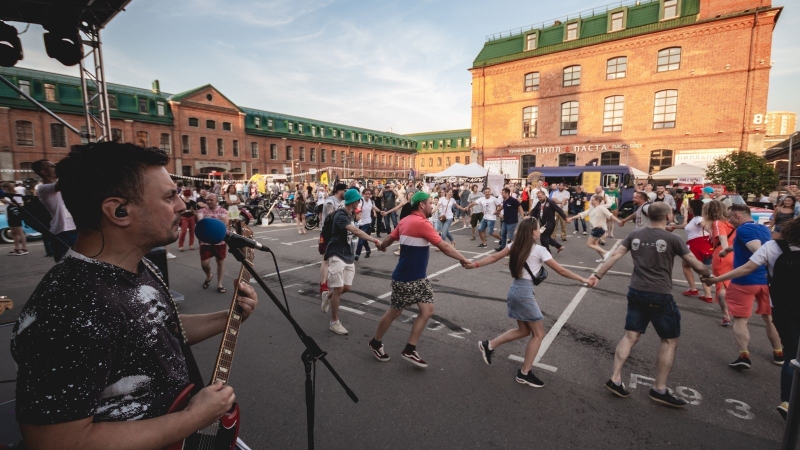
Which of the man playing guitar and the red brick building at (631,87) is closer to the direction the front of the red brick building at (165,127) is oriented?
the red brick building

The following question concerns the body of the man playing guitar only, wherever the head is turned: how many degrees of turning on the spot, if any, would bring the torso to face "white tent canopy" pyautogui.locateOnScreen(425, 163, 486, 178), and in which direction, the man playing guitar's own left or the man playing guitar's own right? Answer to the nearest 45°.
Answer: approximately 45° to the man playing guitar's own left

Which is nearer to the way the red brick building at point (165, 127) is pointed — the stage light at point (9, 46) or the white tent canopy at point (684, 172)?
the white tent canopy

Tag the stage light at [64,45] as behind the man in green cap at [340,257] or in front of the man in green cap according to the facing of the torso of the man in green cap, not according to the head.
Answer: behind

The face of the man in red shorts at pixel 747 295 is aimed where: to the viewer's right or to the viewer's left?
to the viewer's left

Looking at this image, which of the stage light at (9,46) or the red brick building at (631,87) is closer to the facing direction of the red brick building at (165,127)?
the red brick building

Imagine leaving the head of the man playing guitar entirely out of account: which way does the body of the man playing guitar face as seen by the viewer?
to the viewer's right

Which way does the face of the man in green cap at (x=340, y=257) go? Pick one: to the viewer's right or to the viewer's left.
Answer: to the viewer's right

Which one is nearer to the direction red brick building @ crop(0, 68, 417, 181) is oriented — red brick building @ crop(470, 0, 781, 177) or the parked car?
the red brick building

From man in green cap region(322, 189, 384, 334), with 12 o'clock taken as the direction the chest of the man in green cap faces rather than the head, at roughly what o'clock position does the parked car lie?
The parked car is roughly at 7 o'clock from the man in green cap.

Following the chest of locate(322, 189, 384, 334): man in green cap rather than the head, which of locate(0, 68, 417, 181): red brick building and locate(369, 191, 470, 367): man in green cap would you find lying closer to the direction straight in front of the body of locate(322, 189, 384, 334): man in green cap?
the man in green cap
